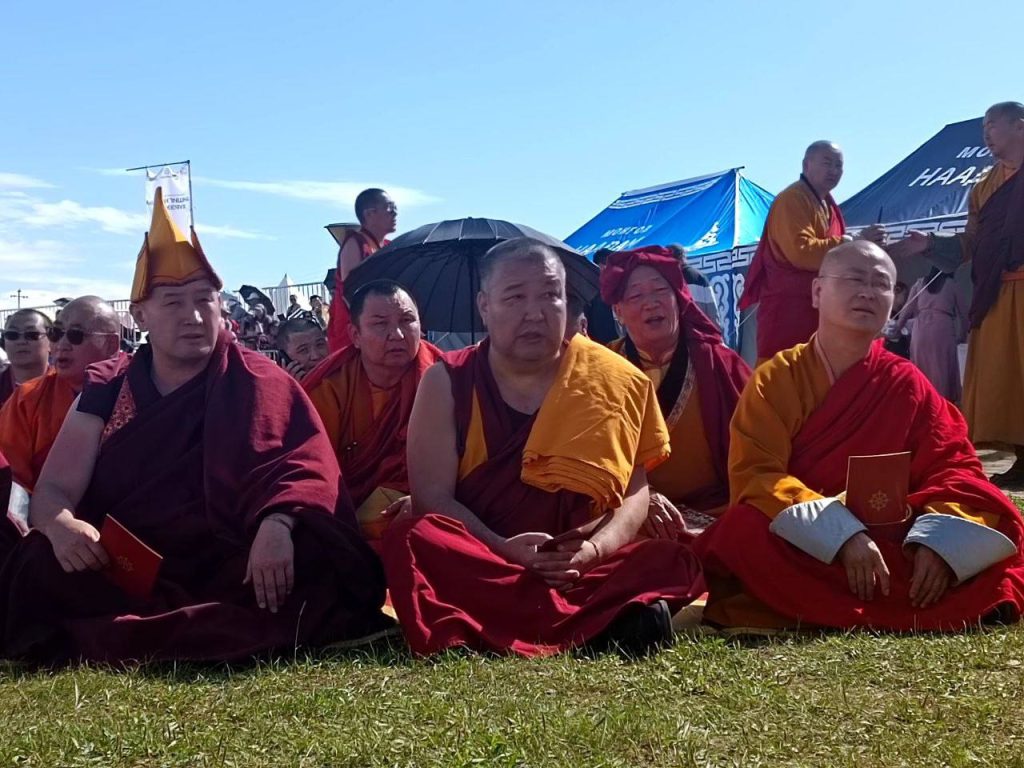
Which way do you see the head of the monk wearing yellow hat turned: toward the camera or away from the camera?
toward the camera

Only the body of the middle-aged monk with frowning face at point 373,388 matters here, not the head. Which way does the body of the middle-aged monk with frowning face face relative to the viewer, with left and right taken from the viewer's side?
facing the viewer and to the right of the viewer

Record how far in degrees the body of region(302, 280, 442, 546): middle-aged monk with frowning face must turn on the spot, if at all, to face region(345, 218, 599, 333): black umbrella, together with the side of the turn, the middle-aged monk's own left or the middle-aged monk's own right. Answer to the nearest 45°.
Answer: approximately 135° to the middle-aged monk's own left

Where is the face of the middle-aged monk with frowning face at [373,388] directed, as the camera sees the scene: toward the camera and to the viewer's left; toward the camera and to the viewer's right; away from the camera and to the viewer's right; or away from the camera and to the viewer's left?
toward the camera and to the viewer's right

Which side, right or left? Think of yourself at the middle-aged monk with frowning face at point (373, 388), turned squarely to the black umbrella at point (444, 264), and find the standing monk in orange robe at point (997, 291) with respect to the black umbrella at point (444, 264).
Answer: right

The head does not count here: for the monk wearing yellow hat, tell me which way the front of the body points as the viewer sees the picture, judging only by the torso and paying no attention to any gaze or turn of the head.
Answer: toward the camera

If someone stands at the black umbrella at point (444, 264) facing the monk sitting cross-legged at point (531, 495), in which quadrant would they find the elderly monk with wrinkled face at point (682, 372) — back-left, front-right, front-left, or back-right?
front-left

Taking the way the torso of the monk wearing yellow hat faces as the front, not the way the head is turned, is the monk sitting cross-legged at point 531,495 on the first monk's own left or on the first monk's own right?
on the first monk's own left

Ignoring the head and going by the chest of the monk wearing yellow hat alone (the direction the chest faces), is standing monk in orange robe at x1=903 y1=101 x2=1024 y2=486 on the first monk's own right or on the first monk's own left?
on the first monk's own left

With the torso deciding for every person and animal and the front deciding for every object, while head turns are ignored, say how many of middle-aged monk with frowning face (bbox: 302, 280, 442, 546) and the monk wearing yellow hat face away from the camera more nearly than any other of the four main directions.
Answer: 0

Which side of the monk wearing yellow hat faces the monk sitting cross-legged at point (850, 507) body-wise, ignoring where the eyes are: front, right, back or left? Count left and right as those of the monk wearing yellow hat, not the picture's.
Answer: left

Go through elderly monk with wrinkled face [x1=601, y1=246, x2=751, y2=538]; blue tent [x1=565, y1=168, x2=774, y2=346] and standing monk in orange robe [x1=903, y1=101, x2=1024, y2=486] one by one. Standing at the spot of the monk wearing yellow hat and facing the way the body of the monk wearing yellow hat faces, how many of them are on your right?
0

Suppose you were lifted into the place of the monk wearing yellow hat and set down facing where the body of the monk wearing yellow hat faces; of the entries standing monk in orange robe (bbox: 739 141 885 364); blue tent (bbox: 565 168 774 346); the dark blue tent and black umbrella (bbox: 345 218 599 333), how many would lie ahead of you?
0

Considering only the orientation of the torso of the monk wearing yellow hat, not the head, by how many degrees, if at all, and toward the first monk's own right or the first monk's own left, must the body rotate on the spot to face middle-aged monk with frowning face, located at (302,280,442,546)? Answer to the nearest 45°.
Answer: approximately 135° to the first monk's own left

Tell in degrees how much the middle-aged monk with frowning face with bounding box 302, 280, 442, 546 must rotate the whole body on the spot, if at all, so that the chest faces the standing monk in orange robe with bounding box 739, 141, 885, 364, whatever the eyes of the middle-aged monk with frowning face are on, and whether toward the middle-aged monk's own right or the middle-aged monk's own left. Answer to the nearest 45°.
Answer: approximately 90° to the middle-aged monk's own left
